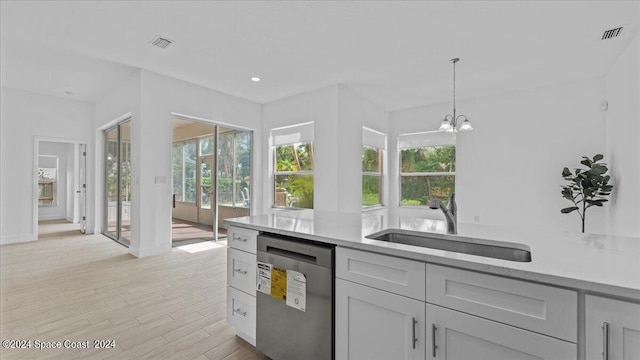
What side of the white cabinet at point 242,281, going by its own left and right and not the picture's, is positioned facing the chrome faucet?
left

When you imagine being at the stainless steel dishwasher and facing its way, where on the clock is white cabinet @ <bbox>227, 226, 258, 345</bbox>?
The white cabinet is roughly at 3 o'clock from the stainless steel dishwasher.

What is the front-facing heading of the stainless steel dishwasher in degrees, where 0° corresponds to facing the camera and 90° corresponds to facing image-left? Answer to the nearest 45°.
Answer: approximately 45°

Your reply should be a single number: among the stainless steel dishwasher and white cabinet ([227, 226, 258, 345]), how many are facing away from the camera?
0

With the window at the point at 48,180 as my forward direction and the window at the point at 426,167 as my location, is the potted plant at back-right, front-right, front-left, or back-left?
back-left

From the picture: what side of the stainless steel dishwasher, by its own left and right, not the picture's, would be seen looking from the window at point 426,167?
back

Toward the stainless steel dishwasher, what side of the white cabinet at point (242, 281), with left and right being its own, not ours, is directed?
left

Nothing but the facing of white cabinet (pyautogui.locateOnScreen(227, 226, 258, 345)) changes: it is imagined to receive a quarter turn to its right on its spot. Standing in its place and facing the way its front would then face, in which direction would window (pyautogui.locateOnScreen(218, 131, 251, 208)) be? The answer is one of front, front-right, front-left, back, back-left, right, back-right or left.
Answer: front-right

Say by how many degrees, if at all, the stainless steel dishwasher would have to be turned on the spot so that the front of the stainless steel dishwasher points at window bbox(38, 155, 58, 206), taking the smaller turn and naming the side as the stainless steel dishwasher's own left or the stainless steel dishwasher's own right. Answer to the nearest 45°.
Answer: approximately 90° to the stainless steel dishwasher's own right

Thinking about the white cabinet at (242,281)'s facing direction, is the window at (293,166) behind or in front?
behind

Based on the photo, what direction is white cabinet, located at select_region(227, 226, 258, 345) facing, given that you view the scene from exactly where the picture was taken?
facing the viewer and to the left of the viewer

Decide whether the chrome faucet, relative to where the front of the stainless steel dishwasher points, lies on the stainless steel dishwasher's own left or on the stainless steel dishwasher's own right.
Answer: on the stainless steel dishwasher's own left

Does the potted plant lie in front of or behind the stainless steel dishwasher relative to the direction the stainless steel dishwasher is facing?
behind
